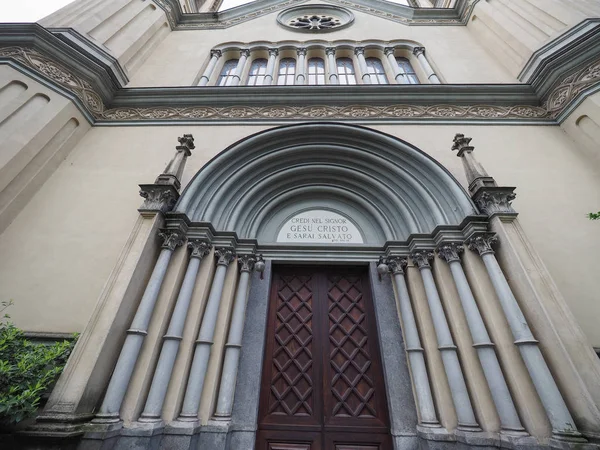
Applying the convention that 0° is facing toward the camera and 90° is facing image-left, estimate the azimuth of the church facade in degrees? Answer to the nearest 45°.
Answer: approximately 0°
